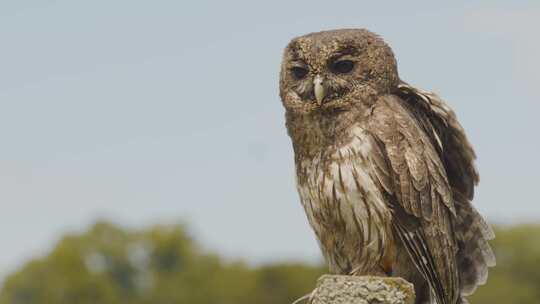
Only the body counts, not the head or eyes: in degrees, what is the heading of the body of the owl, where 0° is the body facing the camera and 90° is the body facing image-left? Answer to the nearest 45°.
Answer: approximately 45°
